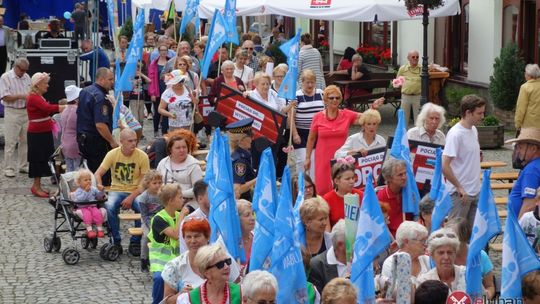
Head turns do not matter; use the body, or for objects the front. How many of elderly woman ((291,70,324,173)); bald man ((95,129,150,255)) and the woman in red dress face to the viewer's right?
0

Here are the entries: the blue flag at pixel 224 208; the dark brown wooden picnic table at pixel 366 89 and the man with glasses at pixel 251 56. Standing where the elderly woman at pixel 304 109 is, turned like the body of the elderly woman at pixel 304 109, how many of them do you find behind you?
2

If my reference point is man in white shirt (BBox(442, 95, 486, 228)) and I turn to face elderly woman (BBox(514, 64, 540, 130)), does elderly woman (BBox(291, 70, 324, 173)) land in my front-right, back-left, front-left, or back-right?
front-left

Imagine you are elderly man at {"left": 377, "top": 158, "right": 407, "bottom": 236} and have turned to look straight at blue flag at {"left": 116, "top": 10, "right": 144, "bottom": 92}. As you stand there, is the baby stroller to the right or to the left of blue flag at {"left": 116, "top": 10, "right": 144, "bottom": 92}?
left

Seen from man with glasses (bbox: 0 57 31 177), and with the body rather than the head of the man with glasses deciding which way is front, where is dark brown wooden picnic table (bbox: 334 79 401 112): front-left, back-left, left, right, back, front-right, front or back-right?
left

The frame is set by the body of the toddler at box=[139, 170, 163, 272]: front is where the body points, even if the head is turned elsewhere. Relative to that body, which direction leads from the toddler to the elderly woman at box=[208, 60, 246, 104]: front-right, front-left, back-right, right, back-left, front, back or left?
back-left

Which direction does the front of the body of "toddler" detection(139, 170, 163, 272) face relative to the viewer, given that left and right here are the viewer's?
facing the viewer and to the right of the viewer

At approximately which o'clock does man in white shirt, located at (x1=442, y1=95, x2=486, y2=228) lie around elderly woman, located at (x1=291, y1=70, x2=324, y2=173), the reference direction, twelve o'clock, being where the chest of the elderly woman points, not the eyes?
The man in white shirt is roughly at 11 o'clock from the elderly woman.

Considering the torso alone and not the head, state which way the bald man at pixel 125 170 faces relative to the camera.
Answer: toward the camera

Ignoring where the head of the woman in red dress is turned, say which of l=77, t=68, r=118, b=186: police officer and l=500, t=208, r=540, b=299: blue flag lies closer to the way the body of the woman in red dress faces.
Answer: the blue flag

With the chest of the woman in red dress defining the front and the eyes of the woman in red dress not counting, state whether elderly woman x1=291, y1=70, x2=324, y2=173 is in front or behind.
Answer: behind
